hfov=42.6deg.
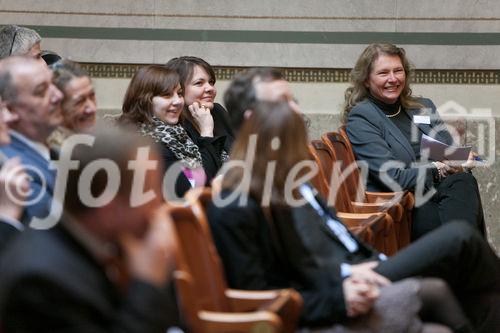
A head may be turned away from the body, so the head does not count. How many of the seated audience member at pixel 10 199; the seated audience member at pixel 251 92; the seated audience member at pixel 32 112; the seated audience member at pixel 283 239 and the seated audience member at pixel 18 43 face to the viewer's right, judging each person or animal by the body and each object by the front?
5

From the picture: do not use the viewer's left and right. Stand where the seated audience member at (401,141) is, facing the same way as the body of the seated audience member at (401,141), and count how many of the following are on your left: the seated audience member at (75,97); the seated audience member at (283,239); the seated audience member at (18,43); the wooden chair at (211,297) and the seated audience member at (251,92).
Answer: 0

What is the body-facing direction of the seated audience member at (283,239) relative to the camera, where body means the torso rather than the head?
to the viewer's right

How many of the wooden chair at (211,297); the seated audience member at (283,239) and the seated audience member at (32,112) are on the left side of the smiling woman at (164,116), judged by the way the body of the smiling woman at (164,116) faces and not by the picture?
0

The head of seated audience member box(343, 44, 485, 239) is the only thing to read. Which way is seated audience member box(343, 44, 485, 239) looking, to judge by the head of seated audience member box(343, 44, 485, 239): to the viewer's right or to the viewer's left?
to the viewer's left

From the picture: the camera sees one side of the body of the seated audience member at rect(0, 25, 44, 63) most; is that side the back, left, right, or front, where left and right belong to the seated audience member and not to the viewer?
right

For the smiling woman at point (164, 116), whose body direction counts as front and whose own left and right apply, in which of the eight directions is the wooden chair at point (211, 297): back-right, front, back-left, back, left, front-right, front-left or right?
front-right

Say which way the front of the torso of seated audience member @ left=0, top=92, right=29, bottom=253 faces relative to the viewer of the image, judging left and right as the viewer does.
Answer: facing to the right of the viewer

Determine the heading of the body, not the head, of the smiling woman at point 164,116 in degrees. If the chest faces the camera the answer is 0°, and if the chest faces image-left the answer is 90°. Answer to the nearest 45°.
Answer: approximately 315°

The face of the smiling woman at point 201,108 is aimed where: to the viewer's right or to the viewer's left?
to the viewer's right

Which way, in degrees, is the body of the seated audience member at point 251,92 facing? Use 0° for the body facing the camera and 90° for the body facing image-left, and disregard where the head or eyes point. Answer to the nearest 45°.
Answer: approximately 270°

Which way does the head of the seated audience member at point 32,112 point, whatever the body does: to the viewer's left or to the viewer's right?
to the viewer's right

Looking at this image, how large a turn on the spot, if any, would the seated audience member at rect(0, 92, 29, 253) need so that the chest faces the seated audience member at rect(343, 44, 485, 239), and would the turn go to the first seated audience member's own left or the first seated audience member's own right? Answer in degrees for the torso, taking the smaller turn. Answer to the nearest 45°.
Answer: approximately 45° to the first seated audience member's own left

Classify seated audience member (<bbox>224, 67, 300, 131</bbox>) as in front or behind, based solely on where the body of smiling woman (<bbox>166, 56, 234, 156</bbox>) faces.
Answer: in front

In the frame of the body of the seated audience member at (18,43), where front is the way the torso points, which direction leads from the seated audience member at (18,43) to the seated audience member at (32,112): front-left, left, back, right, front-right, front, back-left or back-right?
right

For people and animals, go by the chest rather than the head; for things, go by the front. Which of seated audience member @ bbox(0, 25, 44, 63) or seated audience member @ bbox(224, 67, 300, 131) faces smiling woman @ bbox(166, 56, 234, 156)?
seated audience member @ bbox(0, 25, 44, 63)
